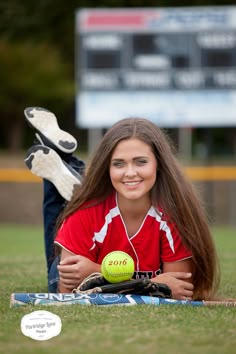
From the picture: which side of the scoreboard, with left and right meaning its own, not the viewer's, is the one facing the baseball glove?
front

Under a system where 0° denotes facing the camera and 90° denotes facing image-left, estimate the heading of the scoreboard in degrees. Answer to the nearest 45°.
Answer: approximately 0°

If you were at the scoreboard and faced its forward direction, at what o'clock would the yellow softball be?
The yellow softball is roughly at 12 o'clock from the scoreboard.
